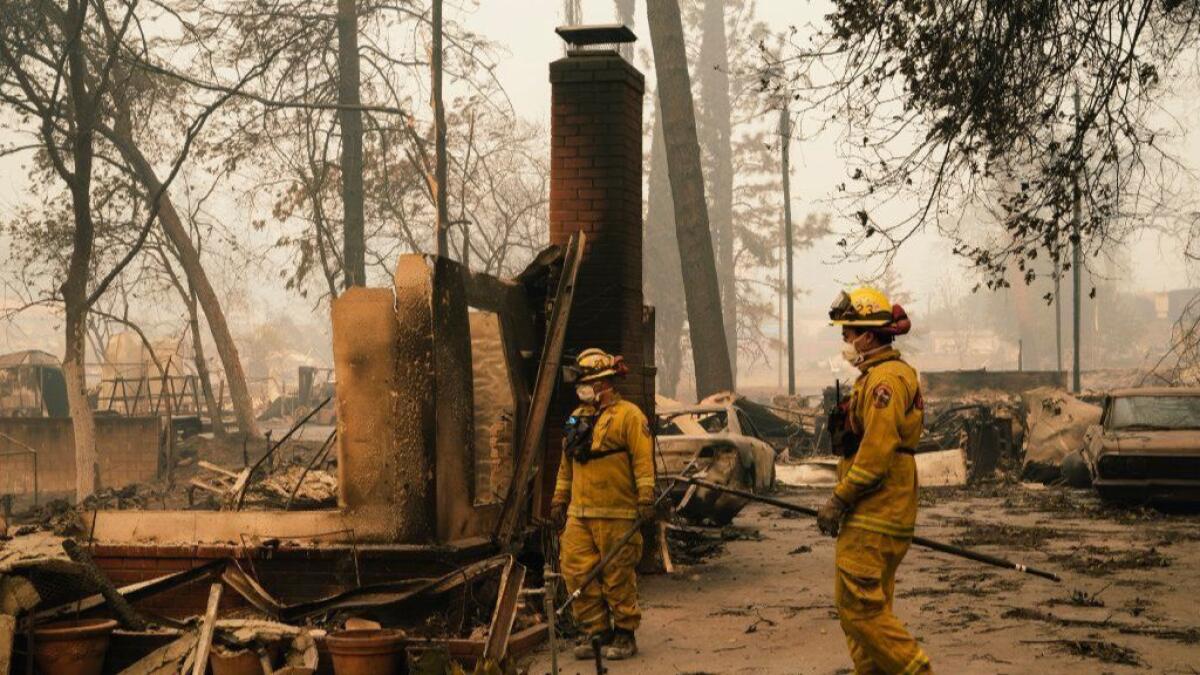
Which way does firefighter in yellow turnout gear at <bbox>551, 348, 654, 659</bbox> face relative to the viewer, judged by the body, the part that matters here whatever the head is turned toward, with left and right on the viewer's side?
facing the viewer and to the left of the viewer

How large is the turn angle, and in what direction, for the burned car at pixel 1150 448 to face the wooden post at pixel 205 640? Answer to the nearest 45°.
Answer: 0° — it already faces it

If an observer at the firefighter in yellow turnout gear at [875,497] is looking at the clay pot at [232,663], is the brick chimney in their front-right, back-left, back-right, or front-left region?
front-right

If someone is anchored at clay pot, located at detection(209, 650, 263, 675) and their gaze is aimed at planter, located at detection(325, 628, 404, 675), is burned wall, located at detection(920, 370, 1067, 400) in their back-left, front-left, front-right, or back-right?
front-left

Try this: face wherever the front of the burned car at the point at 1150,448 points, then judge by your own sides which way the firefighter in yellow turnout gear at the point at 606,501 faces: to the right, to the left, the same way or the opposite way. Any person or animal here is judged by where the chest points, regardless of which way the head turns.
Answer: the same way

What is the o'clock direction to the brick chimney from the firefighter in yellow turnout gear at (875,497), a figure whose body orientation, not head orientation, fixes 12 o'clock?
The brick chimney is roughly at 2 o'clock from the firefighter in yellow turnout gear.

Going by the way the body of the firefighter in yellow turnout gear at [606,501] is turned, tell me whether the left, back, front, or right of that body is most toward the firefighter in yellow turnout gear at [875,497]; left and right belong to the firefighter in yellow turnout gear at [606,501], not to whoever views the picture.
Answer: left

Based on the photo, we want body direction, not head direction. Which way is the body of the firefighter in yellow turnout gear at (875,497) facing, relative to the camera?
to the viewer's left

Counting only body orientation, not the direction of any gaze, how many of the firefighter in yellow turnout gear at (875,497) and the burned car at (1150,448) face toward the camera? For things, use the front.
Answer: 1

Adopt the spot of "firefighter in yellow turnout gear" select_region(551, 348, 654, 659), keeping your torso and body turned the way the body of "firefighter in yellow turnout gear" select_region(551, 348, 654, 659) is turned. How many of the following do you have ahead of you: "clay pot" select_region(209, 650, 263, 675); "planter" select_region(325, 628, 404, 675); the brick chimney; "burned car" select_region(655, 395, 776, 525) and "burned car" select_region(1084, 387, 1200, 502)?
2

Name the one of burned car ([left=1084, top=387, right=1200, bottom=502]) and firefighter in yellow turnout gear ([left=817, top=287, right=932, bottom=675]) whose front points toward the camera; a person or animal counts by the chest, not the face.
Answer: the burned car

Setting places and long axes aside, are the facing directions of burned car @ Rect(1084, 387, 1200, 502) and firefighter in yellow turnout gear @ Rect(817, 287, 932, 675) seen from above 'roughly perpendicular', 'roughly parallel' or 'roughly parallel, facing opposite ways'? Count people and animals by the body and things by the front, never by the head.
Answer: roughly perpendicular

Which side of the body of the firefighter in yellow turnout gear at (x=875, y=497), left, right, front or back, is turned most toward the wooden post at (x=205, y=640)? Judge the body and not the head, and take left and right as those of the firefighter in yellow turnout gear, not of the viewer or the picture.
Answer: front

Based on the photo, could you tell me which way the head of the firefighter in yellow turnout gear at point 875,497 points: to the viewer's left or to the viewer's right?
to the viewer's left

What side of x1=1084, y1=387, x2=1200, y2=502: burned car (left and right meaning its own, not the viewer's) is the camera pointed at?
front

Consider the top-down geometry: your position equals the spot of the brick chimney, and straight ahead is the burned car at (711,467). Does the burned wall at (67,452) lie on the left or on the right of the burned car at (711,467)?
left

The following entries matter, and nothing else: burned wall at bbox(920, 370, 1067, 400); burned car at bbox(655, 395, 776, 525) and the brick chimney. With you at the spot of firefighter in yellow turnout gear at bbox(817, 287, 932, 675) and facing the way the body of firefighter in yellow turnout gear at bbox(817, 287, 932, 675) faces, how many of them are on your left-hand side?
0
